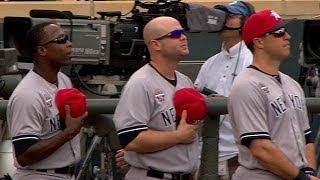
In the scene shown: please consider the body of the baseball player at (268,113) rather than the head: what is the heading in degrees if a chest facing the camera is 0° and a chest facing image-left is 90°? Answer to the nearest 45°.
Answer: approximately 315°

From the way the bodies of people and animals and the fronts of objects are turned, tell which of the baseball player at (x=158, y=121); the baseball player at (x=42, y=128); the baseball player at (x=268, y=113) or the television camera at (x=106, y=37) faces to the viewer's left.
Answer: the television camera

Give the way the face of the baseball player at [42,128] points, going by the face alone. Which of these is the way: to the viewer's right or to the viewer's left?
to the viewer's right

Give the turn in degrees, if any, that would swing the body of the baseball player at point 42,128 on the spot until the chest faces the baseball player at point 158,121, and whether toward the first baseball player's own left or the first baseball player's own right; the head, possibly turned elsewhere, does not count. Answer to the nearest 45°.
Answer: approximately 45° to the first baseball player's own left

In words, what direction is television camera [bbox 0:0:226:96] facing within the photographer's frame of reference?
facing to the left of the viewer

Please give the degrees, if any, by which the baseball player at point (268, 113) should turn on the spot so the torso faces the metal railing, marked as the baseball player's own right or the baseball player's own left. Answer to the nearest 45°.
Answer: approximately 180°

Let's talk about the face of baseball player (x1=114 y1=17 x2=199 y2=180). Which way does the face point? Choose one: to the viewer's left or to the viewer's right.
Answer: to the viewer's right

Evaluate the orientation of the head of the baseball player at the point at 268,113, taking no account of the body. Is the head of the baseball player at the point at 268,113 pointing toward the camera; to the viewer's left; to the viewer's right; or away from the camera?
to the viewer's right

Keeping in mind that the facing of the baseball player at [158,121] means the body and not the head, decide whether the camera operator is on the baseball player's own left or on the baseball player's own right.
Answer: on the baseball player's own left

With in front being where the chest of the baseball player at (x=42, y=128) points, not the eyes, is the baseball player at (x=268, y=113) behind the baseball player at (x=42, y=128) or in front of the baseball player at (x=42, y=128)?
in front
